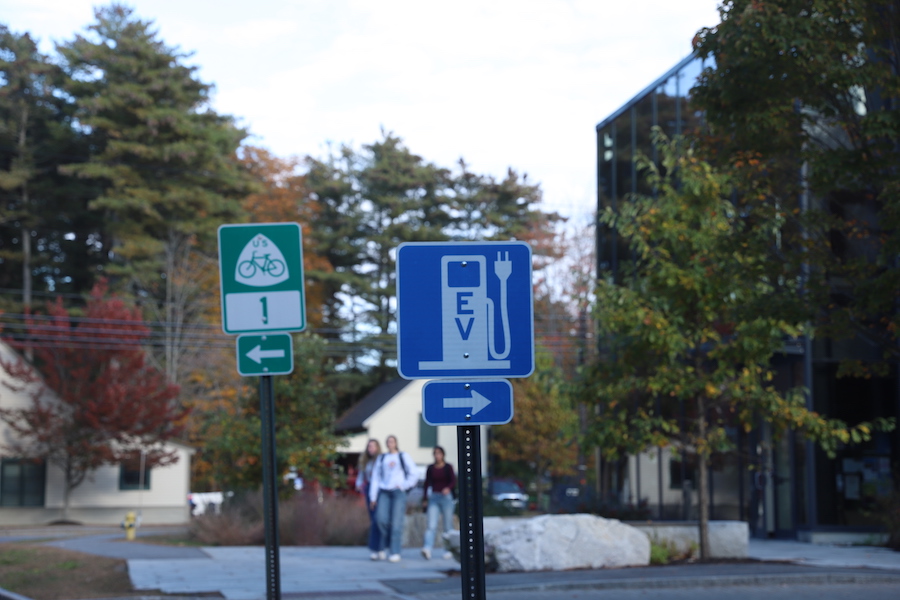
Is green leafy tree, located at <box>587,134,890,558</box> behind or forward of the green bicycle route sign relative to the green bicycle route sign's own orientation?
behind

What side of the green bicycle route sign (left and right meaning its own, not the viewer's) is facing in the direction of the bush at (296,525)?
back

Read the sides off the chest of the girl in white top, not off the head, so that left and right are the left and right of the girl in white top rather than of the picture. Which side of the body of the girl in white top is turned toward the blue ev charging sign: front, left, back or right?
front

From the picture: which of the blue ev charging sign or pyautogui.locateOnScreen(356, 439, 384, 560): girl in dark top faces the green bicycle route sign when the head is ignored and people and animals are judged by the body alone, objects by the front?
the girl in dark top

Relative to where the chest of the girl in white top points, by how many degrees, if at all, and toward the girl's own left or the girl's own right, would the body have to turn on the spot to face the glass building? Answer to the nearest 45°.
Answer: approximately 135° to the girl's own left

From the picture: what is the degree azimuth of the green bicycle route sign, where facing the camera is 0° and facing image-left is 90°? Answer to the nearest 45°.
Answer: approximately 0°
